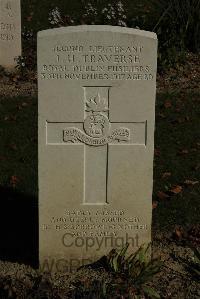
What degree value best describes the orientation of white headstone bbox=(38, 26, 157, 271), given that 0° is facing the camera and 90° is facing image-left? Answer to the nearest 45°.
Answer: approximately 0°

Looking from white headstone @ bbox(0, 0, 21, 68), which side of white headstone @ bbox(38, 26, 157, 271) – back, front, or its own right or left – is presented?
back

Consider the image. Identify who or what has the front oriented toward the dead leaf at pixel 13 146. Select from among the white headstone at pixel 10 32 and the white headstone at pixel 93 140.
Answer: the white headstone at pixel 10 32

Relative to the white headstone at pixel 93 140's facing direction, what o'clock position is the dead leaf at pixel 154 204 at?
The dead leaf is roughly at 7 o'clock from the white headstone.

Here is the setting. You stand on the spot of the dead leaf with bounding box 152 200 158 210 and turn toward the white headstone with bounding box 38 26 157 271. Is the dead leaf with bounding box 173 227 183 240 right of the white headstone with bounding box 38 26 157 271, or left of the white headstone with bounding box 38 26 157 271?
left

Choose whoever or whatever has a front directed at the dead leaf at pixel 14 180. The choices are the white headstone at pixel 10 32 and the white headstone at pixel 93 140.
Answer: the white headstone at pixel 10 32

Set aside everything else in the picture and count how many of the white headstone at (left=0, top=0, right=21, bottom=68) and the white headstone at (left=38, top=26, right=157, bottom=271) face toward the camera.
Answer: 2
